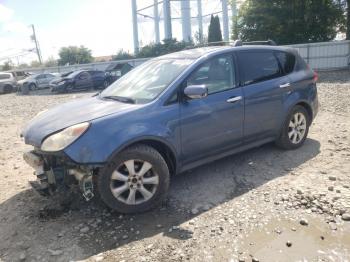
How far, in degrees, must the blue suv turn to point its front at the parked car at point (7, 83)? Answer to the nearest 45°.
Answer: approximately 90° to its right

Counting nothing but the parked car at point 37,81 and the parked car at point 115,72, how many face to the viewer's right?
0

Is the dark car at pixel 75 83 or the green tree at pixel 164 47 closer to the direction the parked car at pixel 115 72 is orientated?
the dark car

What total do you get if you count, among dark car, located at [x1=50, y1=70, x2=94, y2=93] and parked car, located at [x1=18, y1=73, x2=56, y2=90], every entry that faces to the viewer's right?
0

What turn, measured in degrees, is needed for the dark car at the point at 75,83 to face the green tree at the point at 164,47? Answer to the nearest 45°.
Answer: approximately 180°

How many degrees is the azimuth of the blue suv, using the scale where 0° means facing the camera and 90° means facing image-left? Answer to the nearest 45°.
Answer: approximately 45°

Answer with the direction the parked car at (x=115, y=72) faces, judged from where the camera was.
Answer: facing the viewer and to the left of the viewer

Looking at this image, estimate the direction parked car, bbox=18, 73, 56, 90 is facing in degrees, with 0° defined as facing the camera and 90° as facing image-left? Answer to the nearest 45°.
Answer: approximately 45°

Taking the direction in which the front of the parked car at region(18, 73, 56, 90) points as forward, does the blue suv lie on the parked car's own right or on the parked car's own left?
on the parked car's own left

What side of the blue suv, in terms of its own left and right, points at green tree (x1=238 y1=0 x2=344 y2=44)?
back
